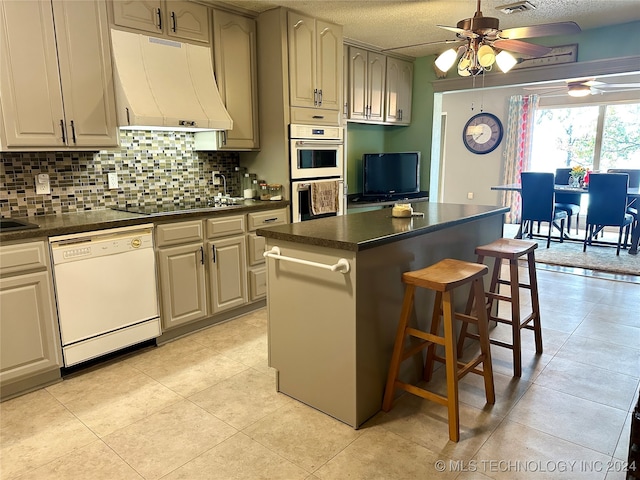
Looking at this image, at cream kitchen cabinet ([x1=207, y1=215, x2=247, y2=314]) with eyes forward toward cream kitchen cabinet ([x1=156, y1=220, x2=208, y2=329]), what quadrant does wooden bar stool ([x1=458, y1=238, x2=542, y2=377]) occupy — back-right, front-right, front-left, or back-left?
back-left

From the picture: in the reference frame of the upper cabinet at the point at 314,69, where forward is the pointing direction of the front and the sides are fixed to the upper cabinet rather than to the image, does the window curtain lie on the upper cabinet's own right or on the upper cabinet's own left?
on the upper cabinet's own left

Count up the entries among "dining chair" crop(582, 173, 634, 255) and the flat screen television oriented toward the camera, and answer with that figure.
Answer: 1

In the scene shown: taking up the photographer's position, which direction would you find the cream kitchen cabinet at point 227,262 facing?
facing the viewer and to the right of the viewer

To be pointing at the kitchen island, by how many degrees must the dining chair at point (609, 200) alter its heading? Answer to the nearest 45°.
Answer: approximately 180°

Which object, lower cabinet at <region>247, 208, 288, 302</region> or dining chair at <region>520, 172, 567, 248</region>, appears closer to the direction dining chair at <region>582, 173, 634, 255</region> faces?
the dining chair

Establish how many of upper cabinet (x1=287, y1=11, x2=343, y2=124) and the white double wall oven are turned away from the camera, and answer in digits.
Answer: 0

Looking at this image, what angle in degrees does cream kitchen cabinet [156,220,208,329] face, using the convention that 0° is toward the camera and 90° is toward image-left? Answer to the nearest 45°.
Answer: approximately 315°

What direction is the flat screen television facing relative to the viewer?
toward the camera

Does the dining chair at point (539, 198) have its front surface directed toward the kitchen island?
no

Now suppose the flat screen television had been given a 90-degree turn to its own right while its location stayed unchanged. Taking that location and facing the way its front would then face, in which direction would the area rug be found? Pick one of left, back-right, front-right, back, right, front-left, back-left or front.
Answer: back

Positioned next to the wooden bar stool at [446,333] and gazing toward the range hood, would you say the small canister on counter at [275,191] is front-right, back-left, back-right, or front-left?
front-right

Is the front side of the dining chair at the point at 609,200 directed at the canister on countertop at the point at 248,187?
no

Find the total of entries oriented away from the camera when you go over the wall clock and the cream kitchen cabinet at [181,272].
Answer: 0

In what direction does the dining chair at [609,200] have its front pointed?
away from the camera

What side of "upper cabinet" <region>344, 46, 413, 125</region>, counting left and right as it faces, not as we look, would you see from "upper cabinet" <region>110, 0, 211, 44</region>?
right

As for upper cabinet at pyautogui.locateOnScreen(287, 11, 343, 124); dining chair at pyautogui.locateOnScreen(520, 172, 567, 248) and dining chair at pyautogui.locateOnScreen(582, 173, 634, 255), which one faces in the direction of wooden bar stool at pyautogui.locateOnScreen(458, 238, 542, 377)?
the upper cabinet

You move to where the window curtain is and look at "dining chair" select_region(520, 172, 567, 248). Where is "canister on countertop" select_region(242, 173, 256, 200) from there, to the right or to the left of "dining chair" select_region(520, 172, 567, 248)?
right
